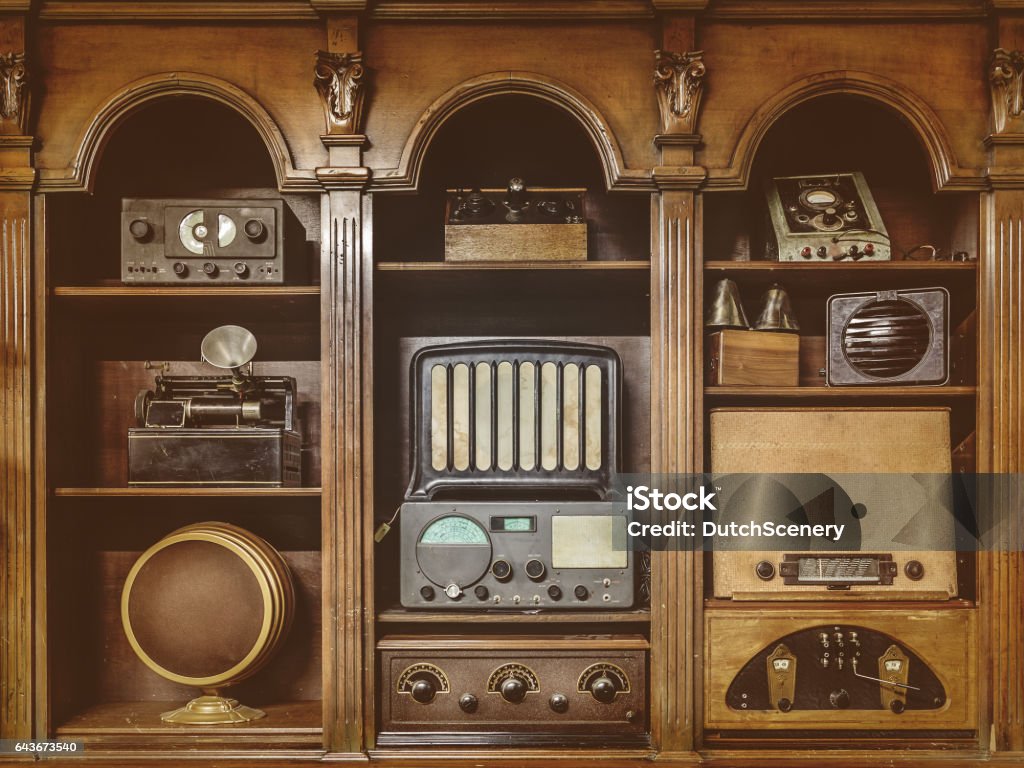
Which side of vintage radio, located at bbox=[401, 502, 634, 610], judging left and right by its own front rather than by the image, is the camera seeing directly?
front

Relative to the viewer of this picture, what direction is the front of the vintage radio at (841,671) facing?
facing the viewer

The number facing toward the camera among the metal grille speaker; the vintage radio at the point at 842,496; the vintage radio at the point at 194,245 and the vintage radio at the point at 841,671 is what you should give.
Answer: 4

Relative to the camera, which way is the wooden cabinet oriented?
toward the camera

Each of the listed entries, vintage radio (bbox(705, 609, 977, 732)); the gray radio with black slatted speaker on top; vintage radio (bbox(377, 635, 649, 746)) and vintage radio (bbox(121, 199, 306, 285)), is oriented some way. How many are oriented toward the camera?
4

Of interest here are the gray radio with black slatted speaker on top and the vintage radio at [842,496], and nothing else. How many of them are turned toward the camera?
2

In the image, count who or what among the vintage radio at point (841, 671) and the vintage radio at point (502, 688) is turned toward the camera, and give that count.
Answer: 2

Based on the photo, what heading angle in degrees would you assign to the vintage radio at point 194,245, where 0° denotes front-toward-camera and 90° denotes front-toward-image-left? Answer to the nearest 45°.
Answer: approximately 0°
